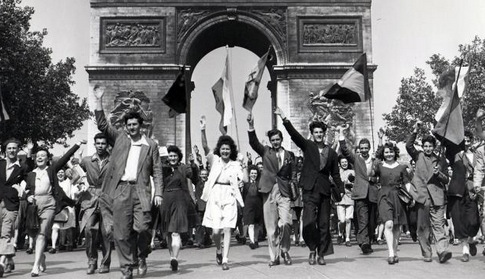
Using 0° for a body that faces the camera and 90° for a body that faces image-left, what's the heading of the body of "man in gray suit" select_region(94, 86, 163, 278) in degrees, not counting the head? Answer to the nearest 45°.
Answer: approximately 0°

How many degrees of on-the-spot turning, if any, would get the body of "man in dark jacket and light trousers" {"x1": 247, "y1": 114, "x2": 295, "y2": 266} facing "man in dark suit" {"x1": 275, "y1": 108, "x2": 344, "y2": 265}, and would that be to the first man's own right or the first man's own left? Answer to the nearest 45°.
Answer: approximately 45° to the first man's own left

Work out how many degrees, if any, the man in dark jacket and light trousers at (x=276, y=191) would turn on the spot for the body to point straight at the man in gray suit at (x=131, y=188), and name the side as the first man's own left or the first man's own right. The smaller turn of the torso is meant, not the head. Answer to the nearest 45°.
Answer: approximately 45° to the first man's own right

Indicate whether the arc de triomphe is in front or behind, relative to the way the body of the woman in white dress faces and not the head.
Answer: behind

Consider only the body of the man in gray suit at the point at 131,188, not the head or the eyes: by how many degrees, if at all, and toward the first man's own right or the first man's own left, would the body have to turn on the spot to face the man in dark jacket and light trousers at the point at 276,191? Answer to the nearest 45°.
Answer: approximately 135° to the first man's own left

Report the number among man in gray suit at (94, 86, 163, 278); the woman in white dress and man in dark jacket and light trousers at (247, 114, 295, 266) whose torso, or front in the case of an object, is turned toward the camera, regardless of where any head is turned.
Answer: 3

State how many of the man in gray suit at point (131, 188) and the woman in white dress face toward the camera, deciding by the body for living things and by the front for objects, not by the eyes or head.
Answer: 2

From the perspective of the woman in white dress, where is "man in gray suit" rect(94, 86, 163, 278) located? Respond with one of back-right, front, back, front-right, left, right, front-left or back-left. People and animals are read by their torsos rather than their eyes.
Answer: front-right

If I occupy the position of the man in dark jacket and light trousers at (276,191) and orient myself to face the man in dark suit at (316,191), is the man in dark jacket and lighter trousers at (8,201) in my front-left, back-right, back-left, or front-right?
back-right

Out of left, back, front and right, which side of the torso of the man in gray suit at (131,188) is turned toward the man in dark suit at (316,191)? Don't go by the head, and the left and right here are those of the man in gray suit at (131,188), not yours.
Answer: left

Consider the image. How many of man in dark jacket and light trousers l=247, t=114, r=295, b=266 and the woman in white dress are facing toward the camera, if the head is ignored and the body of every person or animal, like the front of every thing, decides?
2
